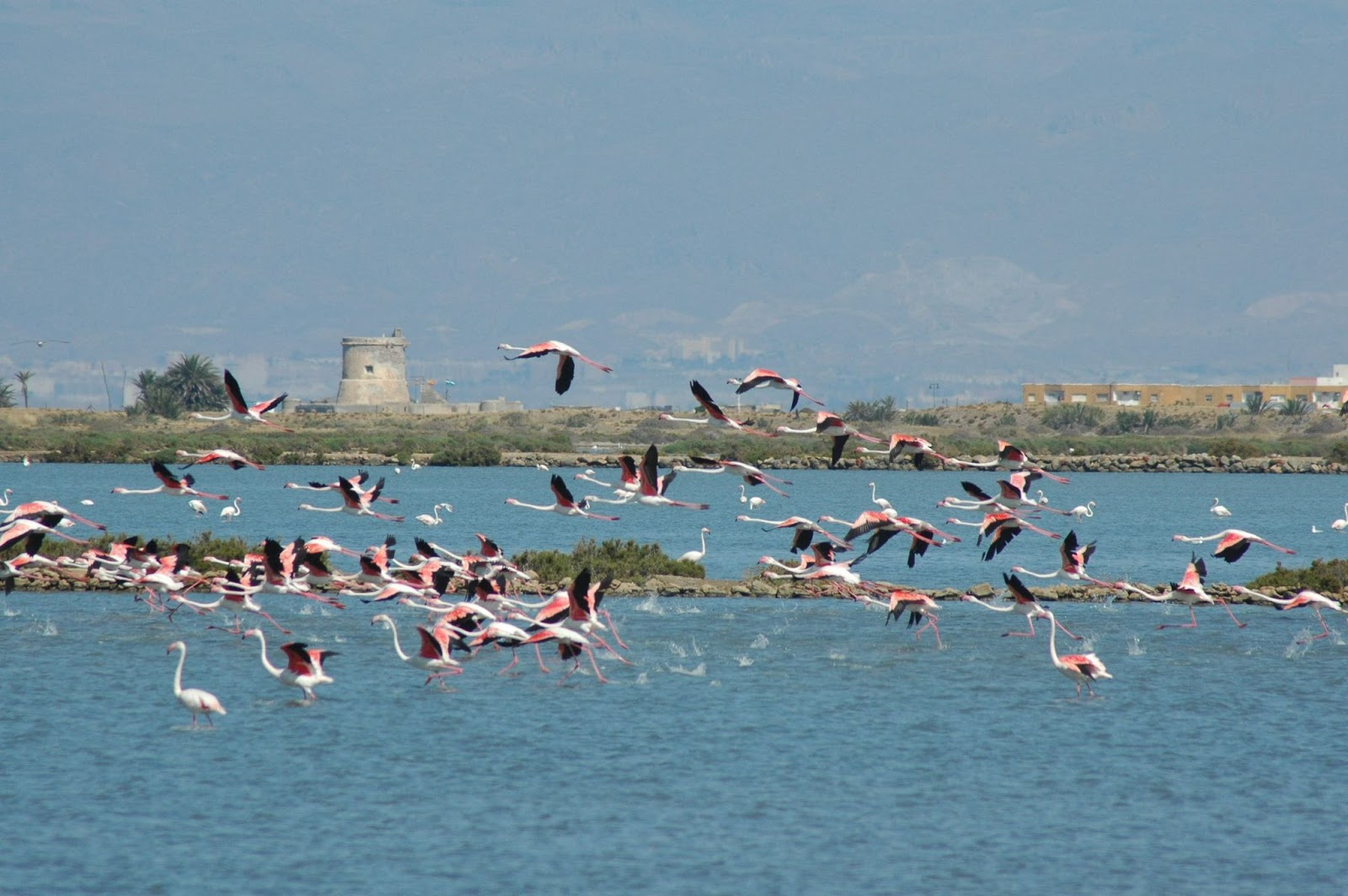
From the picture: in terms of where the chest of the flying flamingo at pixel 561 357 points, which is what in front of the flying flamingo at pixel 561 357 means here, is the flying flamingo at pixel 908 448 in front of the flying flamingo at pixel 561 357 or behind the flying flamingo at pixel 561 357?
behind

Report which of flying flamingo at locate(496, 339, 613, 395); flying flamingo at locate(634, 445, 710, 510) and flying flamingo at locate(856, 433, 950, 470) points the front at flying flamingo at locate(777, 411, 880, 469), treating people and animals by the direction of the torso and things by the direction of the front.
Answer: flying flamingo at locate(856, 433, 950, 470)

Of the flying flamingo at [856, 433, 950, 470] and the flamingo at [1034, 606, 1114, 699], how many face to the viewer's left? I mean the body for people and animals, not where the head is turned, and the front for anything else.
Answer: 2

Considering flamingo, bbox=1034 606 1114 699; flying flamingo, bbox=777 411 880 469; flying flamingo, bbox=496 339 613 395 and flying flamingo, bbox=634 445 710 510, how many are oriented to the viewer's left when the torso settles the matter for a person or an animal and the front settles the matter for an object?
4

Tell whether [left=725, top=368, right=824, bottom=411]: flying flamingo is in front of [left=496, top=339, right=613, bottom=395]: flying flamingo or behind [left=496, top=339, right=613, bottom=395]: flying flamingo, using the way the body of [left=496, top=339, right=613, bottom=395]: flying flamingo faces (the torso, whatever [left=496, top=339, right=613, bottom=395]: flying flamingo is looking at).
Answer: behind

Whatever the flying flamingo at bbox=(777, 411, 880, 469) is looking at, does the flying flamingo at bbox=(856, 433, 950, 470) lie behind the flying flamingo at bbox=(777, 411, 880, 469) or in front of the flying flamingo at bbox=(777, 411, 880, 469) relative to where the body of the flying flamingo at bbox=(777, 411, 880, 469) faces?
behind

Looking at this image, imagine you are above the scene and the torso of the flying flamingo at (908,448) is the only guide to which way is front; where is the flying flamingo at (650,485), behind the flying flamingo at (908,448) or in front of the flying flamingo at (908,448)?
in front

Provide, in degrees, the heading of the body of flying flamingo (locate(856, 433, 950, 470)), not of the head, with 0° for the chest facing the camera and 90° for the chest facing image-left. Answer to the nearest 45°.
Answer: approximately 90°

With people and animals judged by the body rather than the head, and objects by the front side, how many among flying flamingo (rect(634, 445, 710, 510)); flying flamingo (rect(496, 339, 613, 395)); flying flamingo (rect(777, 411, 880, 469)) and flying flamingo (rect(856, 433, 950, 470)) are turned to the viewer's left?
4

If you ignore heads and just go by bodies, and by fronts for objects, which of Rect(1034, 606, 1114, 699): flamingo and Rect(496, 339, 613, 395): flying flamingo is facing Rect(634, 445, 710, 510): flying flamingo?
Rect(1034, 606, 1114, 699): flamingo

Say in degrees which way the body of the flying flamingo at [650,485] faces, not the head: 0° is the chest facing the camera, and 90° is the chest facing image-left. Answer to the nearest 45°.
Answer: approximately 90°

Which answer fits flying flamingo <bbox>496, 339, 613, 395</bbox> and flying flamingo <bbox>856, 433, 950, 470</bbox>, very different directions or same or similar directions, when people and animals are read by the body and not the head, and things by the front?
same or similar directions

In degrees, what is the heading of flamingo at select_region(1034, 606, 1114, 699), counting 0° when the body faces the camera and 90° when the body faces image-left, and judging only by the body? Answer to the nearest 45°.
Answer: approximately 90°

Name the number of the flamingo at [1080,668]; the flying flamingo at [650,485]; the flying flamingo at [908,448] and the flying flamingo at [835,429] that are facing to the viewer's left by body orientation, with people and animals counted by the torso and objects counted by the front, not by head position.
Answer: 4
